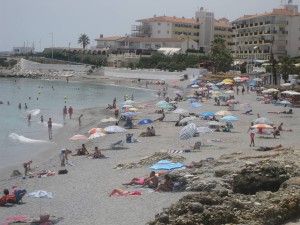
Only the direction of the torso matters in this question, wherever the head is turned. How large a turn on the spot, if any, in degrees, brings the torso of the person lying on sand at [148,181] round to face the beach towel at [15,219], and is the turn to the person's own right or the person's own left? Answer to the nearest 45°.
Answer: approximately 45° to the person's own left

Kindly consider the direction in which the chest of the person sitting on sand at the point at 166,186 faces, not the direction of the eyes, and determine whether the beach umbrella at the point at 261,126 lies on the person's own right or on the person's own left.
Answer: on the person's own right

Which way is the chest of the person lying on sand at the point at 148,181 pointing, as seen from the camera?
to the viewer's left

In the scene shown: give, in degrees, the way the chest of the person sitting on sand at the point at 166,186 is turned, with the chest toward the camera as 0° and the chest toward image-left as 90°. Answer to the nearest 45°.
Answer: approximately 90°

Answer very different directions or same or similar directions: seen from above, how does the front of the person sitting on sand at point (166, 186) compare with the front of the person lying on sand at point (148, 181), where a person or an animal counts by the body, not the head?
same or similar directions

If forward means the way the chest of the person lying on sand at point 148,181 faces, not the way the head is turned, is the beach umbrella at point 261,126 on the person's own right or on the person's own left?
on the person's own right

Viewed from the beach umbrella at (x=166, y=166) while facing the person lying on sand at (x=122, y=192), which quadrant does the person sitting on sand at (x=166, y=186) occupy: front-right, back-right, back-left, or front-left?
front-left
